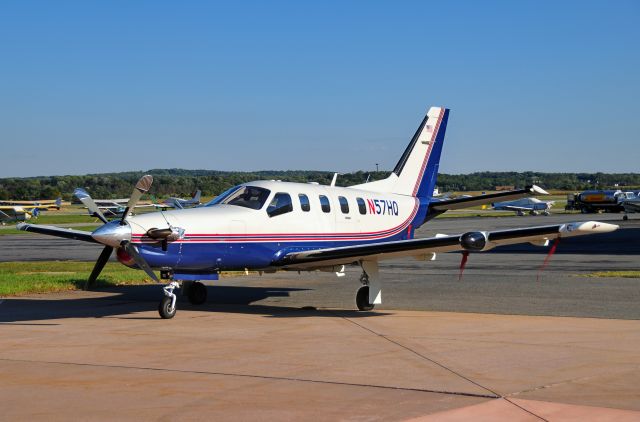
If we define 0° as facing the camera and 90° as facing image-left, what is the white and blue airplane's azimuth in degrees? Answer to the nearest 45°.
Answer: approximately 45°
